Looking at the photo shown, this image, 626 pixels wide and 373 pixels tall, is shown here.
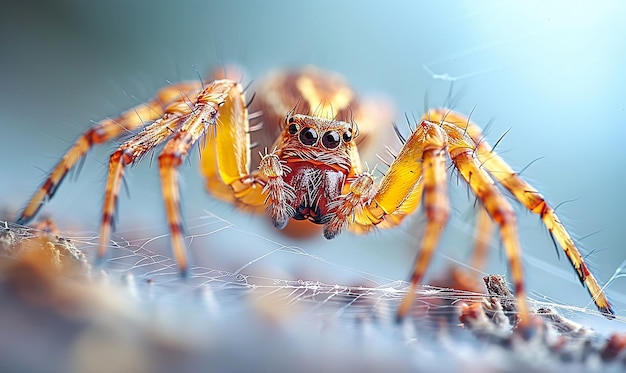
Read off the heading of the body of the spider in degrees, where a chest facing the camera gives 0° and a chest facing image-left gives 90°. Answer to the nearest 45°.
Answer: approximately 0°
